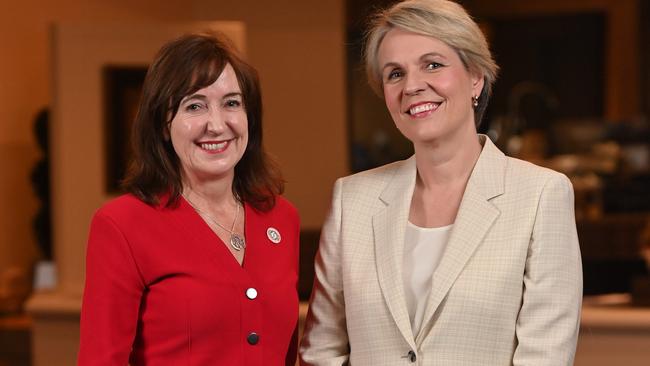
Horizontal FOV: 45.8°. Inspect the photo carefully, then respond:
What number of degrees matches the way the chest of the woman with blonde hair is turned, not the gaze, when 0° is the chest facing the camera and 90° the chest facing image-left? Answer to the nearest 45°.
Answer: approximately 45°

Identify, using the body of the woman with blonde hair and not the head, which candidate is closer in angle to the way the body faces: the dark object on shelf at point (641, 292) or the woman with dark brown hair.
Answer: the woman with dark brown hair

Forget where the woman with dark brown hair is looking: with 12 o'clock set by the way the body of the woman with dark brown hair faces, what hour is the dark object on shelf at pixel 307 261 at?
The dark object on shelf is roughly at 8 o'clock from the woman with dark brown hair.

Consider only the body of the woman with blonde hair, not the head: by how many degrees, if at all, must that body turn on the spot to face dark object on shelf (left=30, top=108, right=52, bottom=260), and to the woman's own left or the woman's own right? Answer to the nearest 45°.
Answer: approximately 90° to the woman's own right

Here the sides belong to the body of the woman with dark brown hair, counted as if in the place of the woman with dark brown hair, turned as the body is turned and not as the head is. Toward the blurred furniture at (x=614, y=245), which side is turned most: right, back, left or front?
left

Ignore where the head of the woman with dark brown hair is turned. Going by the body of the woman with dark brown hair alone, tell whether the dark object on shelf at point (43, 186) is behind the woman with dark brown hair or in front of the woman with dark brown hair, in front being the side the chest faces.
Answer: behind

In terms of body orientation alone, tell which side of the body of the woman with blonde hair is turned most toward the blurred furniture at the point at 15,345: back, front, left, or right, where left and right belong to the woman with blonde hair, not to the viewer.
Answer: right
